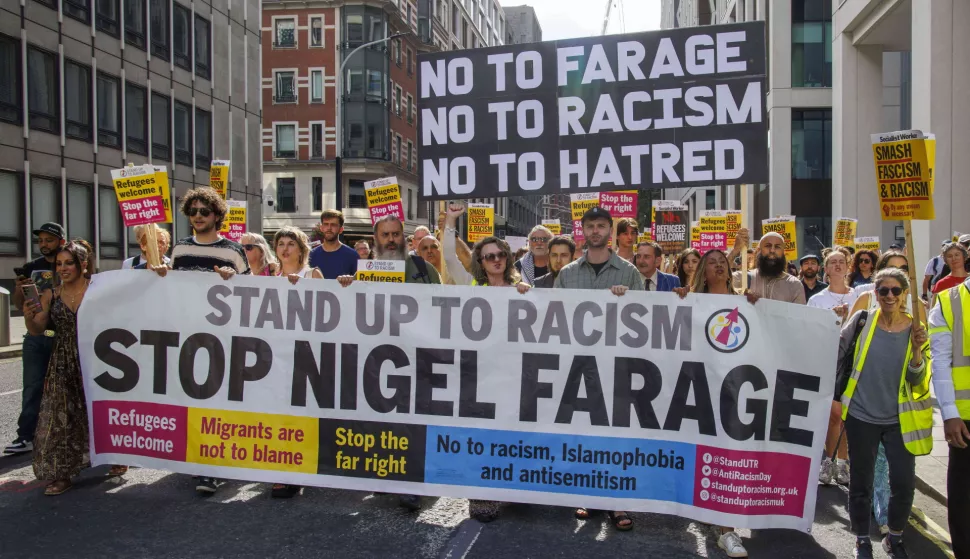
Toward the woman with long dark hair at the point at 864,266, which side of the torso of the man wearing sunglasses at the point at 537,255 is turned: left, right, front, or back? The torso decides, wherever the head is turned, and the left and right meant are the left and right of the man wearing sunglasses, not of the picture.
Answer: left

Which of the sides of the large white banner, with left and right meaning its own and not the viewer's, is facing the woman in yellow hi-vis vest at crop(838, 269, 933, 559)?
left

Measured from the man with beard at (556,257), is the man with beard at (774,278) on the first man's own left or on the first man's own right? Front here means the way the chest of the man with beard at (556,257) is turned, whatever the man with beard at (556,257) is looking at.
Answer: on the first man's own left

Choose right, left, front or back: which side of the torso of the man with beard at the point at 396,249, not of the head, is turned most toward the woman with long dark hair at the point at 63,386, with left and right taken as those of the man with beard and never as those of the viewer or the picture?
right

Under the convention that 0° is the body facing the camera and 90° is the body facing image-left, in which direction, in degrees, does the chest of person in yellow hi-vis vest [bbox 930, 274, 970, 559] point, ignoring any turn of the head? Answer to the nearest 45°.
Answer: approximately 0°

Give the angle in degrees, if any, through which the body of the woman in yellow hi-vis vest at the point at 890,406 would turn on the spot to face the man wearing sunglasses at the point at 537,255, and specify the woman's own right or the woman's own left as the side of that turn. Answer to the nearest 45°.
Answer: approximately 135° to the woman's own right
